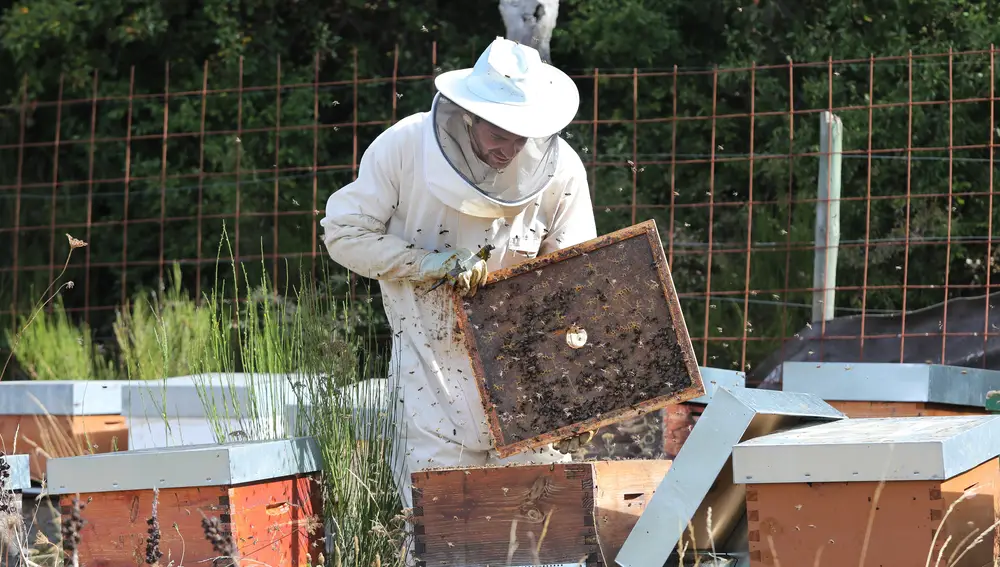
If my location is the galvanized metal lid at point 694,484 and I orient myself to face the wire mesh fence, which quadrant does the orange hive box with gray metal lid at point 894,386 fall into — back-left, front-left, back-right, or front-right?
front-right

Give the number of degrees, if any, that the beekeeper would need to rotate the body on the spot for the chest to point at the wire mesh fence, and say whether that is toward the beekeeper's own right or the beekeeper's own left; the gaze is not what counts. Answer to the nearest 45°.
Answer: approximately 135° to the beekeeper's own left

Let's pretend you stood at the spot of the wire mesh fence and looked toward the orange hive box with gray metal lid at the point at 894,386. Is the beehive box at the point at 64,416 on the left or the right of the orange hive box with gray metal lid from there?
right

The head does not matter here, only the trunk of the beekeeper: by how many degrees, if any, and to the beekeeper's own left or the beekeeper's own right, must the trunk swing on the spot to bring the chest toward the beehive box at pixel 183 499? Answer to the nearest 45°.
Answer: approximately 90° to the beekeeper's own right

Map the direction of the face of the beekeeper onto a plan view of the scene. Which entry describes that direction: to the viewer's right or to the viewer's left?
to the viewer's right

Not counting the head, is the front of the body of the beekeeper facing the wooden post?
no

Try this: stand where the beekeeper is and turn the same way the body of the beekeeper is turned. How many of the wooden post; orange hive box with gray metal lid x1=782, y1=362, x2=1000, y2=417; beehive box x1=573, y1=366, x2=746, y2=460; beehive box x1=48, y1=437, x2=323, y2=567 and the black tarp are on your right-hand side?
1

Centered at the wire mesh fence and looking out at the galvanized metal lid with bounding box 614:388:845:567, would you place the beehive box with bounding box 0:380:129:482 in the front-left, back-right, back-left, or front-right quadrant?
front-right

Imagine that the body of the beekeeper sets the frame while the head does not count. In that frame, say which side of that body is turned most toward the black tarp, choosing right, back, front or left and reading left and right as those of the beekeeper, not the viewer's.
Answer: left

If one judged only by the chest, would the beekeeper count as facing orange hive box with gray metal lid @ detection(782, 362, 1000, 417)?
no

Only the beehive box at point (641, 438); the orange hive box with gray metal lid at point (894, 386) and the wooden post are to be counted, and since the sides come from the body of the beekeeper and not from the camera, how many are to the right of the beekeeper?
0

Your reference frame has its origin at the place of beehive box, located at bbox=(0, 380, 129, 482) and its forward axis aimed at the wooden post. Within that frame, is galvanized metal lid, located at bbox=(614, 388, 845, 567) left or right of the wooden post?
right

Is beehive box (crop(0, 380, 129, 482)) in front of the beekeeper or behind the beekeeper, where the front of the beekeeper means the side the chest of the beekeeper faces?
behind

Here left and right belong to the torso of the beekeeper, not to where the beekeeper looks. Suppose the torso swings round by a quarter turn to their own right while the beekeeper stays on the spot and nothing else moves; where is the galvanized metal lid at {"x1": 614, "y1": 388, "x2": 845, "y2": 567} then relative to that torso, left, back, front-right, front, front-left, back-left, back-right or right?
left

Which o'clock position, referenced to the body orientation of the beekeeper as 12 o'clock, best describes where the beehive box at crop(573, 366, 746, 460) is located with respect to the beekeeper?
The beehive box is roughly at 9 o'clock from the beekeeper.

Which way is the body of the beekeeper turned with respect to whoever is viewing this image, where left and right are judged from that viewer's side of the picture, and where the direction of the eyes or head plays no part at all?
facing the viewer and to the right of the viewer
